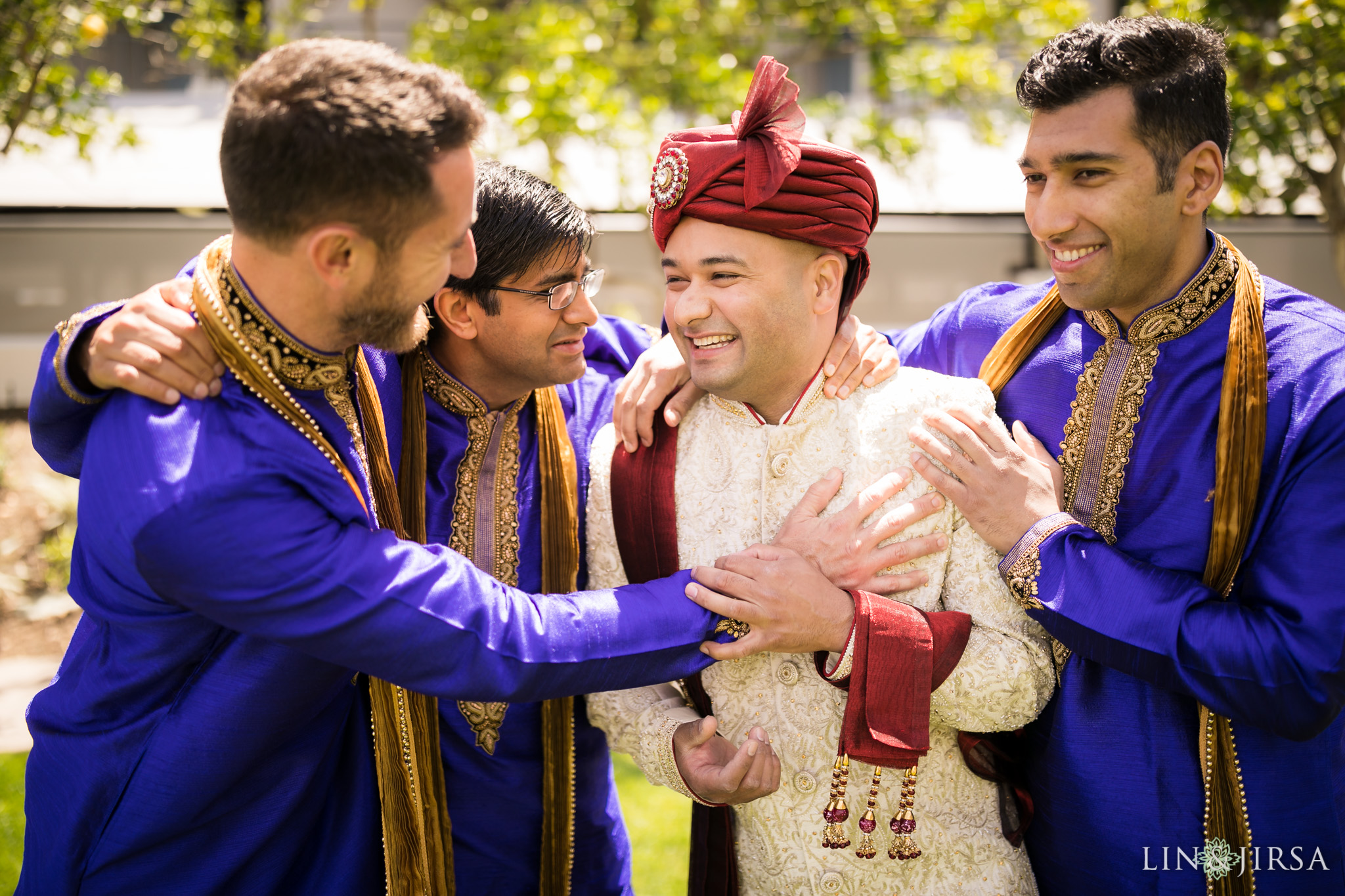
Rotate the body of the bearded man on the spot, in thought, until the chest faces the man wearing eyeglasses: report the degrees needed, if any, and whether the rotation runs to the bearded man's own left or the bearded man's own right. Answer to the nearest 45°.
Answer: approximately 45° to the bearded man's own left

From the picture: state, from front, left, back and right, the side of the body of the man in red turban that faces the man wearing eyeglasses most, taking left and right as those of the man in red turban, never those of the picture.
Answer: right

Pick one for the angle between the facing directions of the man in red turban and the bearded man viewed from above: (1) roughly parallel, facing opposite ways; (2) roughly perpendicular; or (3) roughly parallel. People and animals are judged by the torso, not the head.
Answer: roughly perpendicular

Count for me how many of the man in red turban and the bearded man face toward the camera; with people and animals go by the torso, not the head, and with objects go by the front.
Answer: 1

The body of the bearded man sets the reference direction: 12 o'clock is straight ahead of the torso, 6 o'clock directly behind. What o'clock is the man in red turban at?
The man in red turban is roughly at 12 o'clock from the bearded man.

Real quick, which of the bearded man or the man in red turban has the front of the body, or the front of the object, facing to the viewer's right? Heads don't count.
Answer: the bearded man

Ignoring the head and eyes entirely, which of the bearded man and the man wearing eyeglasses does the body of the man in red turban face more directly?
the bearded man

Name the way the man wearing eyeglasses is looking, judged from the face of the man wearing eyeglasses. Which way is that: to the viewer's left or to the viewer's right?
to the viewer's right

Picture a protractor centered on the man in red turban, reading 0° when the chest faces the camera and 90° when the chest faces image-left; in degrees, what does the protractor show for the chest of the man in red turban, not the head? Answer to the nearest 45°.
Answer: approximately 0°

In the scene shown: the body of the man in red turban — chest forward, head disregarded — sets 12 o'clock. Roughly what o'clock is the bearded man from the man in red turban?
The bearded man is roughly at 2 o'clock from the man in red turban.

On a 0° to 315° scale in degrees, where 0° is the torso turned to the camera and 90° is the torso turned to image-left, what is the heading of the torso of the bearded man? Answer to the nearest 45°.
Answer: approximately 270°
